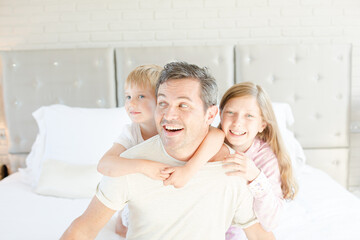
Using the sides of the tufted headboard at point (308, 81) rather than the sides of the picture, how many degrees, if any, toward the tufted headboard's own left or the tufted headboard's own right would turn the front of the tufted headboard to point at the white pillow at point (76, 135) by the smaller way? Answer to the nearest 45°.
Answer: approximately 45° to the tufted headboard's own right

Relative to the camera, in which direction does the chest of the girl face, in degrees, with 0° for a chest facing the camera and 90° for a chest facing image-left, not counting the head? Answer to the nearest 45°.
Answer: approximately 45°

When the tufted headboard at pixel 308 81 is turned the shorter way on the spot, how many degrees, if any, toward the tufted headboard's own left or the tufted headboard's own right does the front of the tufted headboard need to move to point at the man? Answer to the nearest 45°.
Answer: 0° — it already faces them

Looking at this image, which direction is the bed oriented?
toward the camera

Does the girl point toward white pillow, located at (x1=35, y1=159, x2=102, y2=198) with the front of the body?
no

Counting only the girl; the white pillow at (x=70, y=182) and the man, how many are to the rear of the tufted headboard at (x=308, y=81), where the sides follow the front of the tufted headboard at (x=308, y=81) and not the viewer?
0

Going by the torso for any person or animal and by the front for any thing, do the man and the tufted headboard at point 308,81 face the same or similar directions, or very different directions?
same or similar directions

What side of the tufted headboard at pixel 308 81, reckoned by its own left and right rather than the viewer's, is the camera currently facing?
front

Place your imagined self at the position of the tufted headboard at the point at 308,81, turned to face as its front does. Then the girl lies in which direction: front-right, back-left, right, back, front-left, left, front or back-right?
front

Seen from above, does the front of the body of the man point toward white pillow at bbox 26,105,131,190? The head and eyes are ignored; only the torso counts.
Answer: no

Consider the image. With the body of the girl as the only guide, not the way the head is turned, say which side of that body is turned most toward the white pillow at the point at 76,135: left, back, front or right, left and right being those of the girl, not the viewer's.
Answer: right

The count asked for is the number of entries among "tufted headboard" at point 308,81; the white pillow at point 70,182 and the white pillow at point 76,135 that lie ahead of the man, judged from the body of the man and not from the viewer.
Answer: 0
